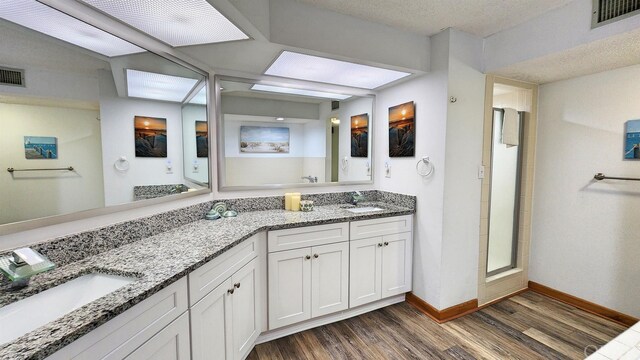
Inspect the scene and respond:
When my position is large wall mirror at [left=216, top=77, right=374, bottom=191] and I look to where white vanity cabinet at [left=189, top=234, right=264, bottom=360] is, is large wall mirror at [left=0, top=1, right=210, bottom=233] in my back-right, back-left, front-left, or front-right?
front-right

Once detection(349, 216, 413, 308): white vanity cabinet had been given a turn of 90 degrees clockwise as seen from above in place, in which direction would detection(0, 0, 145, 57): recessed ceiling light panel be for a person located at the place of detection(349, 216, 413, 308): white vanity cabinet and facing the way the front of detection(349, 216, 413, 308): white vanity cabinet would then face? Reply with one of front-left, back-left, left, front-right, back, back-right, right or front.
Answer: front

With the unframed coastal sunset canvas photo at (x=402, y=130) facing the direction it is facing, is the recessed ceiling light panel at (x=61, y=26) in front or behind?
in front

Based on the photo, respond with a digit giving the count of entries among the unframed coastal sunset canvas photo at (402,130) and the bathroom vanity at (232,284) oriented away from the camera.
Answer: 0

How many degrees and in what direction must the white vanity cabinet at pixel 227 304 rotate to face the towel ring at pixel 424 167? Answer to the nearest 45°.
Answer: approximately 45° to its left

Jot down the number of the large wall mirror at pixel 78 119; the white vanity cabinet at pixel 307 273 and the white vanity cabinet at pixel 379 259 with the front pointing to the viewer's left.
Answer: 0

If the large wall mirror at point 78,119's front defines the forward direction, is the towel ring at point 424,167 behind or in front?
in front

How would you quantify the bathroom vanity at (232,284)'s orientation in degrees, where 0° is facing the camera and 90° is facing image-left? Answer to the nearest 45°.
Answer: approximately 315°

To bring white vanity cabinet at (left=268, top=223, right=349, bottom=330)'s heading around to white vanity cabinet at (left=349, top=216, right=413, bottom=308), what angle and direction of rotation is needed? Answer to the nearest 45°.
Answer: approximately 90° to its left

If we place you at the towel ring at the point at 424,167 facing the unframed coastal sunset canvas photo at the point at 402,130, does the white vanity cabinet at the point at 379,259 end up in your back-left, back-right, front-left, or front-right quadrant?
front-left

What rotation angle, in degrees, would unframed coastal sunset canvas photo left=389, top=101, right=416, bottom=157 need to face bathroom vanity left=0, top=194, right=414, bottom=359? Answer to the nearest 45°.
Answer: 0° — it already faces it

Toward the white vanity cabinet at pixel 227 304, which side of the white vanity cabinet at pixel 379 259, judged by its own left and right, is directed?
right

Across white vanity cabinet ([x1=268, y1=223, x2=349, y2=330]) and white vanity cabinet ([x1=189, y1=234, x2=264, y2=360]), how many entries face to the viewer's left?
0
